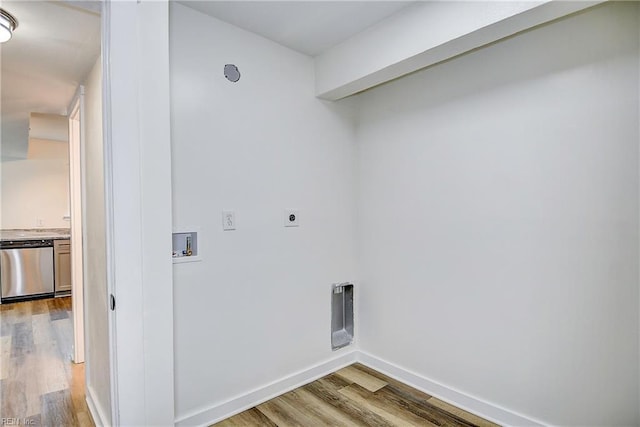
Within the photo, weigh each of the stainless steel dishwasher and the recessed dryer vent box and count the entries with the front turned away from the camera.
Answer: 0

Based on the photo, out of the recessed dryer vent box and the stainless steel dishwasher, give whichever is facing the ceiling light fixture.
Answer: the stainless steel dishwasher

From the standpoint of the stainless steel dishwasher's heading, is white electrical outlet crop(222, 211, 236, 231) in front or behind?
in front

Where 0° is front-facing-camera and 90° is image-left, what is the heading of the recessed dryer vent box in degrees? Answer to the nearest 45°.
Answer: approximately 315°

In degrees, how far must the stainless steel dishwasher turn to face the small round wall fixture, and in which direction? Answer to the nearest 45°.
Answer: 0° — it already faces it

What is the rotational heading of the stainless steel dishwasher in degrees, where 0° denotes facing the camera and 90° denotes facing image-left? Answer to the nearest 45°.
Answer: approximately 0°
